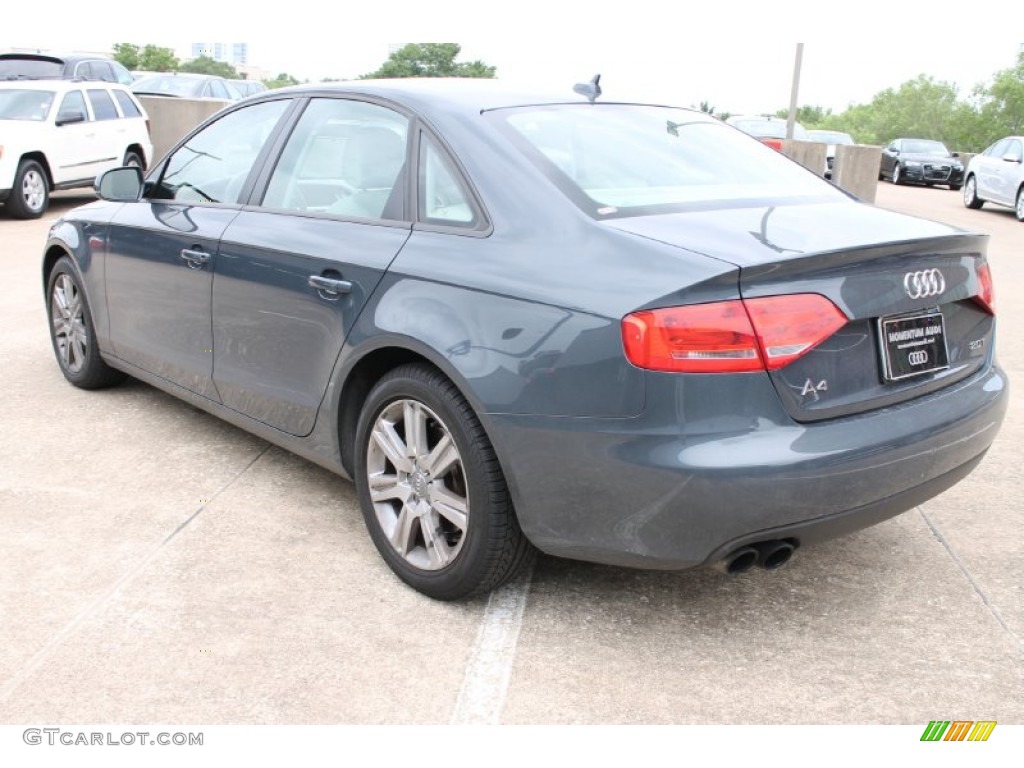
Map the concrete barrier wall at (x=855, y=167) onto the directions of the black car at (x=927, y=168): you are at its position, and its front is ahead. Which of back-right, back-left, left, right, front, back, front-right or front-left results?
front-right

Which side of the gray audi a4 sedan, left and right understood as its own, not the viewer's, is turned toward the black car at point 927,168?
right

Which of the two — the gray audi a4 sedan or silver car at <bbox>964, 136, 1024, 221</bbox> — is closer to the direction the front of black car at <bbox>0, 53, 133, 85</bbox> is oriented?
the gray audi a4 sedan

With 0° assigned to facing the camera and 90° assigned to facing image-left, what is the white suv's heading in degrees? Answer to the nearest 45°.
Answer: approximately 45°

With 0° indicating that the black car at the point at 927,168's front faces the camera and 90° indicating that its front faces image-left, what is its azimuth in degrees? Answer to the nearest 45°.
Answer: approximately 315°

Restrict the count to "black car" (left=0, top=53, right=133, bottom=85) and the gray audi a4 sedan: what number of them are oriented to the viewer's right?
0

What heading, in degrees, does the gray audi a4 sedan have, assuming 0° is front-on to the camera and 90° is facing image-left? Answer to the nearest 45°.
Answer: approximately 135°

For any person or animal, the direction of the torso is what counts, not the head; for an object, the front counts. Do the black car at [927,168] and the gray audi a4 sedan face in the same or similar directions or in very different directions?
very different directions

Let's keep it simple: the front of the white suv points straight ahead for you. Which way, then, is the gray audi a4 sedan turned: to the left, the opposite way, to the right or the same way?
to the right

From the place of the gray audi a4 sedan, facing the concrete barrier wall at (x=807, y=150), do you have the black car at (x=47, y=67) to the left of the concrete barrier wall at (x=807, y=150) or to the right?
left
